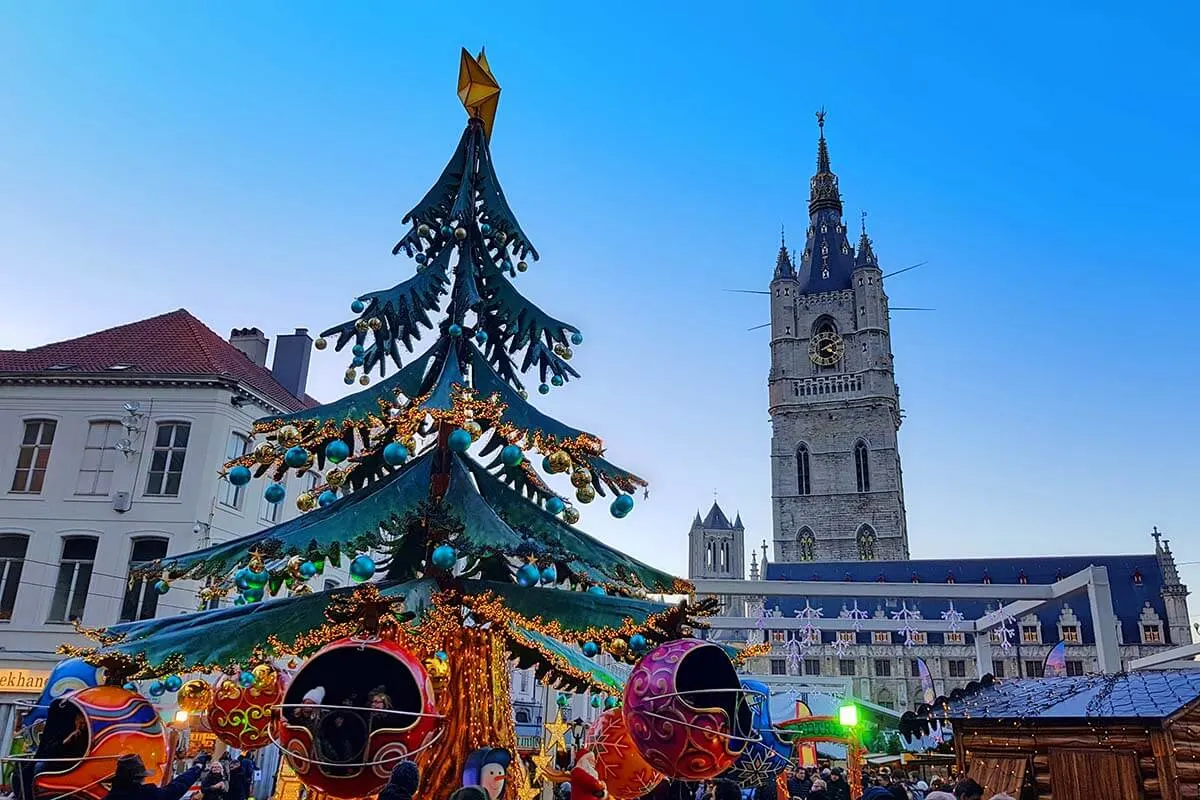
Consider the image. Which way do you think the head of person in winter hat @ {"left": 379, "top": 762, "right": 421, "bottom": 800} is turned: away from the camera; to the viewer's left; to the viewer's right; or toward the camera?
away from the camera

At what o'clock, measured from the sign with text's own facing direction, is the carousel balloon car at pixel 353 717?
The carousel balloon car is roughly at 12 o'clock from the sign with text.

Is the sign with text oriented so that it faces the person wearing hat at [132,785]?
yes

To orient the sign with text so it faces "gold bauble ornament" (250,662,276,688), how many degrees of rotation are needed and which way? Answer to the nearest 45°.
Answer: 0° — it already faces it

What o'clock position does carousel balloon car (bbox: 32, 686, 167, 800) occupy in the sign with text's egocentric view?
The carousel balloon car is roughly at 12 o'clock from the sign with text.

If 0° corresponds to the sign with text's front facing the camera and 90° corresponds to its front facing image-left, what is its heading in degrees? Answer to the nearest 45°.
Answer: approximately 0°
